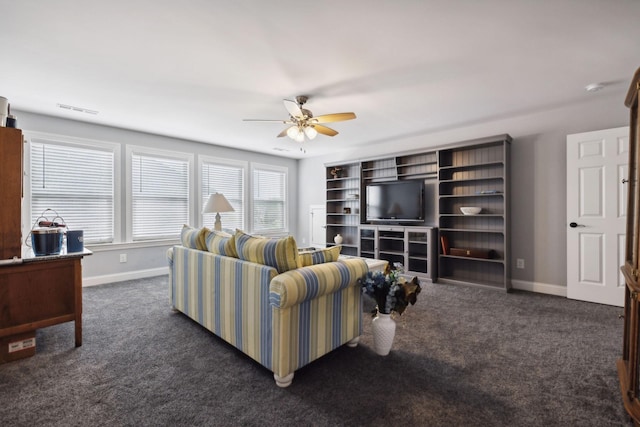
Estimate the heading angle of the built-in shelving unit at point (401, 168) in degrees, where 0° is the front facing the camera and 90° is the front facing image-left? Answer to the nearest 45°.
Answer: approximately 45°

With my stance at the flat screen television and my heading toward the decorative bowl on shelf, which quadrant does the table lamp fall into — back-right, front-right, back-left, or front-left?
back-right

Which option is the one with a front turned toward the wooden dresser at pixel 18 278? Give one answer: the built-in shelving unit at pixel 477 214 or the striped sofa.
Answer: the built-in shelving unit

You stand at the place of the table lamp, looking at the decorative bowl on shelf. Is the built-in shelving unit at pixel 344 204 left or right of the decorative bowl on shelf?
left

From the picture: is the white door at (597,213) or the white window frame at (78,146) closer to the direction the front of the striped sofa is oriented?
the white door

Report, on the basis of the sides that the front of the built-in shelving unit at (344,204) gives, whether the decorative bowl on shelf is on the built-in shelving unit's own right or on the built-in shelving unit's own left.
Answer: on the built-in shelving unit's own left

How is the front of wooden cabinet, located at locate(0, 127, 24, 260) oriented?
to the viewer's right

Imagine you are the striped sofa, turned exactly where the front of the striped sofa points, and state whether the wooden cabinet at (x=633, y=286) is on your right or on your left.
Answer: on your right
